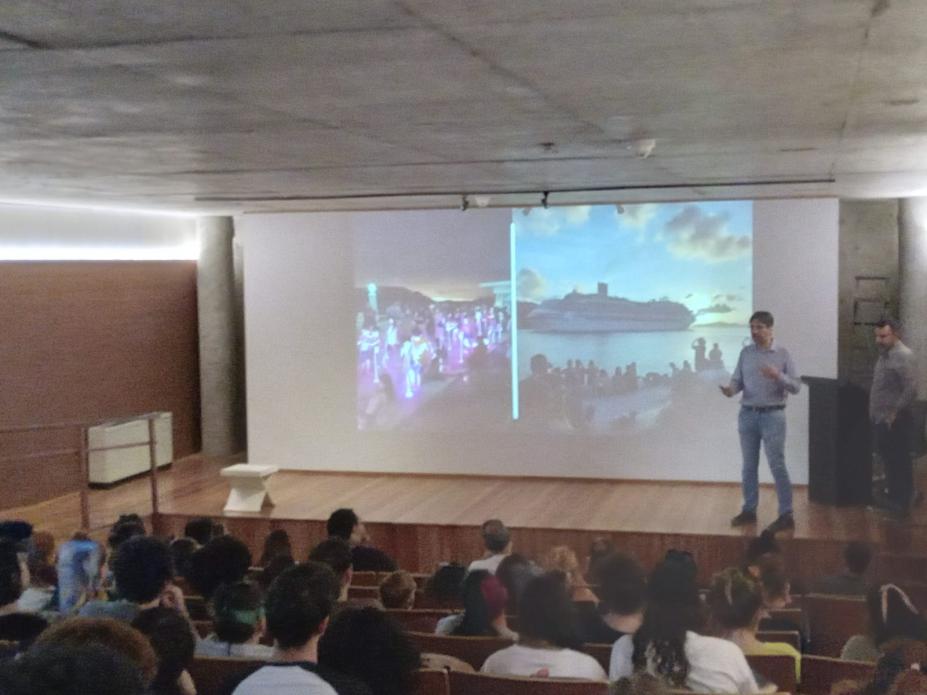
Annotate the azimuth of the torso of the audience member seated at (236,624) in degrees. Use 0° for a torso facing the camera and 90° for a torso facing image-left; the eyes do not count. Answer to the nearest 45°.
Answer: approximately 180°

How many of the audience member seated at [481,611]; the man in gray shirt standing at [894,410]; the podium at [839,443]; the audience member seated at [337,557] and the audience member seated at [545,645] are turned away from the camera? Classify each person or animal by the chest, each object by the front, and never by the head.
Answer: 3

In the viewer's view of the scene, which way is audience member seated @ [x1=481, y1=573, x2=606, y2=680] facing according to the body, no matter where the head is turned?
away from the camera

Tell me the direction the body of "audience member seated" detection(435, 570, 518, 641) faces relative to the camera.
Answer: away from the camera

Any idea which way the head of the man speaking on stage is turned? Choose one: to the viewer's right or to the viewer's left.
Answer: to the viewer's left

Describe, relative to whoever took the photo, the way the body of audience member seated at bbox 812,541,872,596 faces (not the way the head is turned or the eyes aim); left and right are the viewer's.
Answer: facing away from the viewer

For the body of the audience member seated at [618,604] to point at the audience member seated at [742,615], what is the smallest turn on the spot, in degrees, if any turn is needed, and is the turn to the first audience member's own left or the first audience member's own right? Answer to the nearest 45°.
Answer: approximately 90° to the first audience member's own right

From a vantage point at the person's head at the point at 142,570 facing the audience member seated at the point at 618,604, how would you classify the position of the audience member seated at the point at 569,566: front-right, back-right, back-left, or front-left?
front-left

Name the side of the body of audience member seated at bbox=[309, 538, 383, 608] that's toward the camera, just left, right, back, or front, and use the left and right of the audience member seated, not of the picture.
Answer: back

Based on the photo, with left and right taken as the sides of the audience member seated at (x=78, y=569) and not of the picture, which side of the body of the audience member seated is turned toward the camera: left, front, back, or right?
back

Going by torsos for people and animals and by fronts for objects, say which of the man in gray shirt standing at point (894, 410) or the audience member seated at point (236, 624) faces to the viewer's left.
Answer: the man in gray shirt standing

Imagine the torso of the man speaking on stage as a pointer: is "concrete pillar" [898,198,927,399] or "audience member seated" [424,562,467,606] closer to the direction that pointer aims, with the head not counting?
the audience member seated

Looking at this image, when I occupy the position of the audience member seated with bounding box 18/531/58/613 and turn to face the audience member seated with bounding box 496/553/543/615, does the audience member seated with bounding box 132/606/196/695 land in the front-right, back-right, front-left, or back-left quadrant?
front-right

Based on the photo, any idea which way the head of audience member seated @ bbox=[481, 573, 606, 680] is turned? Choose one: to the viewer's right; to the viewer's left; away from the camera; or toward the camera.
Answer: away from the camera

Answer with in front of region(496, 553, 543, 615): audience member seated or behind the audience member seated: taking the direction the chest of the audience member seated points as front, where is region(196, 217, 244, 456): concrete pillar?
in front

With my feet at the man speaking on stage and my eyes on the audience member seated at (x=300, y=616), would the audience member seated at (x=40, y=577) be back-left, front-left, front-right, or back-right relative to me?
front-right

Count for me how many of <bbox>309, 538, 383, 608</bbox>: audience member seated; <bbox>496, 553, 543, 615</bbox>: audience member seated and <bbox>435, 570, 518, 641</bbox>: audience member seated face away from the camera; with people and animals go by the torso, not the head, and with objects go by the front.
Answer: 3

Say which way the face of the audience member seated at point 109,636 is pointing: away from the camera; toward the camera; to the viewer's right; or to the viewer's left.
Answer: away from the camera

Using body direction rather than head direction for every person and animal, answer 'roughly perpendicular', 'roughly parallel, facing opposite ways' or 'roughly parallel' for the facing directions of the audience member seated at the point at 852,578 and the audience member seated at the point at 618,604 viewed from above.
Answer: roughly parallel

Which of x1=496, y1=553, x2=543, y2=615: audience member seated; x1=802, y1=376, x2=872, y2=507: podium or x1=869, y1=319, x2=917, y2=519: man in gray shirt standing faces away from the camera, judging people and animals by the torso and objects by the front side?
the audience member seated
